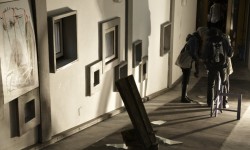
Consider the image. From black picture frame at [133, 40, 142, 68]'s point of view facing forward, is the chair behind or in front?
in front

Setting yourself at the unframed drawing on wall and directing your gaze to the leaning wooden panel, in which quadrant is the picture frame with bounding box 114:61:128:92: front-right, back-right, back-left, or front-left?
front-left

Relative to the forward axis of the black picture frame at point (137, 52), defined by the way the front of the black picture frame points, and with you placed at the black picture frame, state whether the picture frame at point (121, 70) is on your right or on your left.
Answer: on your right

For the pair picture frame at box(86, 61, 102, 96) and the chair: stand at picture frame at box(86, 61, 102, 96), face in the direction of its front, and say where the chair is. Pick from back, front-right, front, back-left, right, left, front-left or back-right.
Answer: front-left

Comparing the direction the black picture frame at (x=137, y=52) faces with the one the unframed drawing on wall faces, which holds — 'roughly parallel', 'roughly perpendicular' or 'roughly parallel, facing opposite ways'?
roughly parallel

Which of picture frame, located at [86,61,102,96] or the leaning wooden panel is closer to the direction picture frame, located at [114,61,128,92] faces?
the leaning wooden panel

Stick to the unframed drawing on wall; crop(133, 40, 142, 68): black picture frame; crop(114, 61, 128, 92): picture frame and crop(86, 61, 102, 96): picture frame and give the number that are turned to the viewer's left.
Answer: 0

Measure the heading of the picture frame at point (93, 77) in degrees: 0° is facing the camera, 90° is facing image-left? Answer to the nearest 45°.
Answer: approximately 315°

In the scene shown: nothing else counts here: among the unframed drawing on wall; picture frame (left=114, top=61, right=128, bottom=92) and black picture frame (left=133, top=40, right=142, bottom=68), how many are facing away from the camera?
0

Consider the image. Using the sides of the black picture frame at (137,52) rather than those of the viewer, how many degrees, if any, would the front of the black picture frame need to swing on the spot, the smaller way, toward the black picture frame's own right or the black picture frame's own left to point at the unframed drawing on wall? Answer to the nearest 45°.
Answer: approximately 90° to the black picture frame's own right

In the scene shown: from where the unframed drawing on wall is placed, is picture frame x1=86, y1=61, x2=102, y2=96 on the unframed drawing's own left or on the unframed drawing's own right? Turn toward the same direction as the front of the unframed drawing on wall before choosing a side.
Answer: on the unframed drawing's own left

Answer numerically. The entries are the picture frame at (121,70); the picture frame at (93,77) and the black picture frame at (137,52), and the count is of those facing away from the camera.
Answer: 0

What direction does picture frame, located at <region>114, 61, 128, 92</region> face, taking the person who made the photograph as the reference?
facing the viewer and to the right of the viewer

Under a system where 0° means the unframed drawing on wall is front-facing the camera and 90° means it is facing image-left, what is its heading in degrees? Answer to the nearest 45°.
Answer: approximately 315°

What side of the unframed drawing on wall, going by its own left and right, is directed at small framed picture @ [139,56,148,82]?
left

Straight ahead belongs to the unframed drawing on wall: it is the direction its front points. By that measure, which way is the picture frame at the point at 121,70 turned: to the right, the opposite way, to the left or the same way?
the same way
